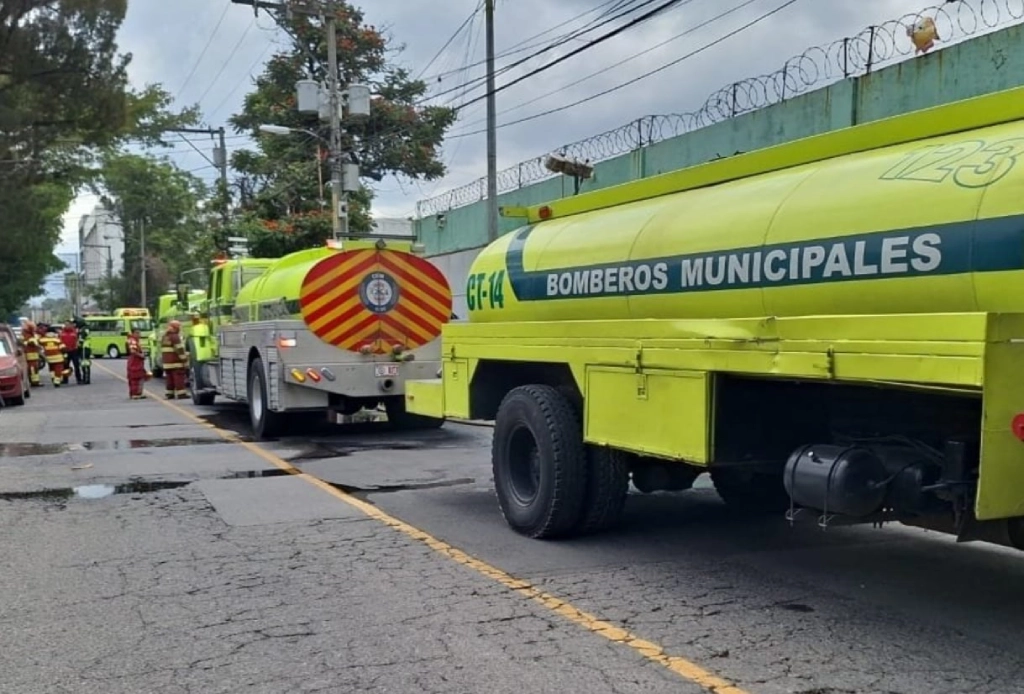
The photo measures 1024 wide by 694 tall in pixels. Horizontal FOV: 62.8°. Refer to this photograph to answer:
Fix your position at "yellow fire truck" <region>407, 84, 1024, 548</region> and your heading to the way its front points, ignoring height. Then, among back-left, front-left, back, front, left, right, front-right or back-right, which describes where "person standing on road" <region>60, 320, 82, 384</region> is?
back

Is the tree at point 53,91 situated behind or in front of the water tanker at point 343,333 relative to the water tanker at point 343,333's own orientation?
in front

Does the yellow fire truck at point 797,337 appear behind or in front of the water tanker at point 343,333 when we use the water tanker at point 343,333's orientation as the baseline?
behind

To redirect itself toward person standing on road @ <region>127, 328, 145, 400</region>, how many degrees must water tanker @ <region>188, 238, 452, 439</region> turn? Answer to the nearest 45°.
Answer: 0° — it already faces them

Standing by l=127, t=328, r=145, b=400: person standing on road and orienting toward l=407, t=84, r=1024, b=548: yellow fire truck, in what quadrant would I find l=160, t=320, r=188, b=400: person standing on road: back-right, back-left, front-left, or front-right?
front-left

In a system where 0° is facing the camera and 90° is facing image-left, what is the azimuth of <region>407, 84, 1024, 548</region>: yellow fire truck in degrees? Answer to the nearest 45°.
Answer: approximately 315°

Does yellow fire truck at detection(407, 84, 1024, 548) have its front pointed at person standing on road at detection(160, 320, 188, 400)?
no

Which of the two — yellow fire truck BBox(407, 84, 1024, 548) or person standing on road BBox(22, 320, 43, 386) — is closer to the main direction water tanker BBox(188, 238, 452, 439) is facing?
the person standing on road

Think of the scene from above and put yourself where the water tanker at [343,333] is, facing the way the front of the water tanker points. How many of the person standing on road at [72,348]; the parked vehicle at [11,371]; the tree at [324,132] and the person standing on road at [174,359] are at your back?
0

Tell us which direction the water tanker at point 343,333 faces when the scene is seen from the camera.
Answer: facing away from the viewer and to the left of the viewer

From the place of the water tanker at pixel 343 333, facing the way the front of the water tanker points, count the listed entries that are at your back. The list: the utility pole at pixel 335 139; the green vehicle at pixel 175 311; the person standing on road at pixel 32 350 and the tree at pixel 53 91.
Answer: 0
